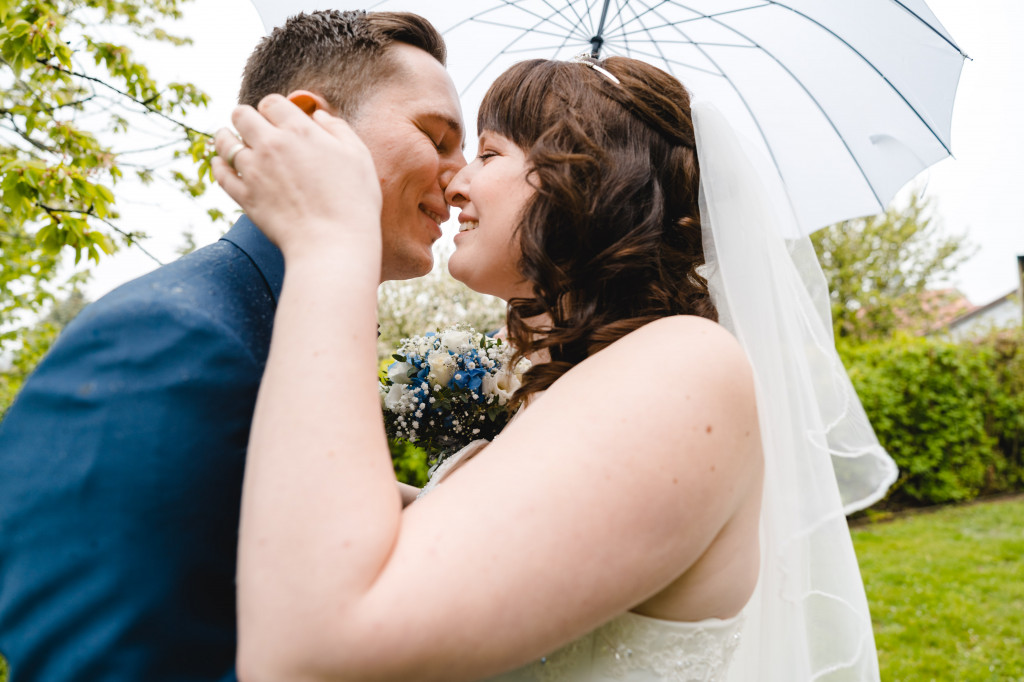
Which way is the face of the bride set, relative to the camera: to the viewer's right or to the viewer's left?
to the viewer's left

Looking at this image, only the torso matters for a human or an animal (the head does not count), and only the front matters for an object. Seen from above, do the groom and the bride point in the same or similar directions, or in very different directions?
very different directions

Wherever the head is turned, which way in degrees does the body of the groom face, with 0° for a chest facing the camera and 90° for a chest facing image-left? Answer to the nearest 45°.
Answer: approximately 270°

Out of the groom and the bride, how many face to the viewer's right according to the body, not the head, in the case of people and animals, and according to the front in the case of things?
1

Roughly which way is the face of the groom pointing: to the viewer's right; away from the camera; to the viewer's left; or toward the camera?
to the viewer's right
